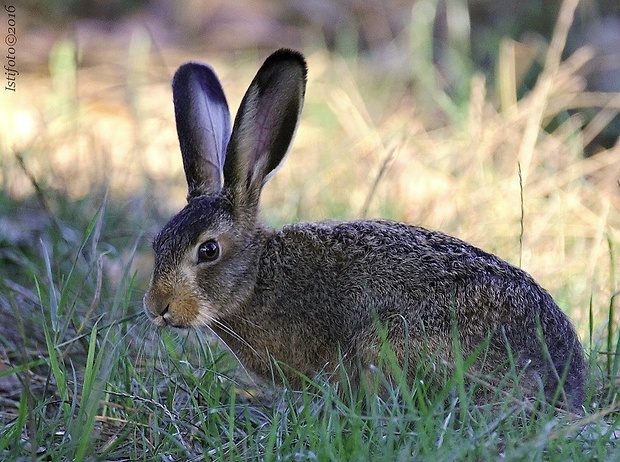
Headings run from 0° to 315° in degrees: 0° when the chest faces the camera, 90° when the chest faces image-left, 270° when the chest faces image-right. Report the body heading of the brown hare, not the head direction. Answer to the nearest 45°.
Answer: approximately 90°
